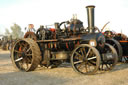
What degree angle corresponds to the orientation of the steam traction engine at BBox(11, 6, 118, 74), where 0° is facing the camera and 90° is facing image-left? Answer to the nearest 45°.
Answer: approximately 315°
